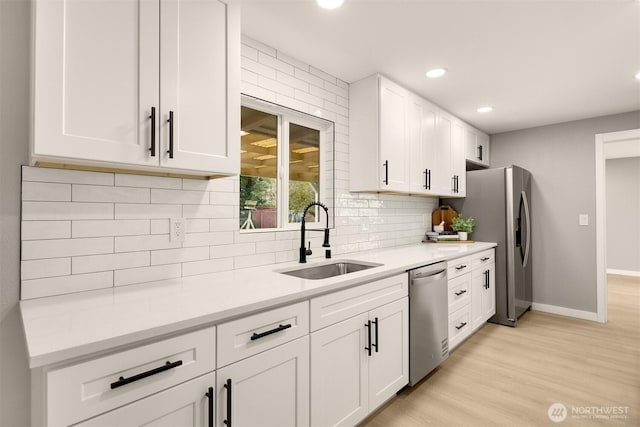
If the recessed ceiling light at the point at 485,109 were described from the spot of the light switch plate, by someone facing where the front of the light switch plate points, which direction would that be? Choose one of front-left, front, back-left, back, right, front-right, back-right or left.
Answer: front-right

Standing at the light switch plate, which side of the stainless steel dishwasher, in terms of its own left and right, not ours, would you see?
left

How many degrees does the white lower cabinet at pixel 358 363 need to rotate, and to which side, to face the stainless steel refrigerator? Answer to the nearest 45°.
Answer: approximately 90° to its left

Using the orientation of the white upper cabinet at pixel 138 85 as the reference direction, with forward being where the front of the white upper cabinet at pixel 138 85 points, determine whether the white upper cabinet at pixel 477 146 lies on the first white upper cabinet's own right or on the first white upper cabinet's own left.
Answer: on the first white upper cabinet's own left

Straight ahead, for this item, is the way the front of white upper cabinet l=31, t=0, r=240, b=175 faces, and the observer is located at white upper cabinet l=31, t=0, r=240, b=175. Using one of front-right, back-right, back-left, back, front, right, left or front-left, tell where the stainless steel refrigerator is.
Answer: front-left

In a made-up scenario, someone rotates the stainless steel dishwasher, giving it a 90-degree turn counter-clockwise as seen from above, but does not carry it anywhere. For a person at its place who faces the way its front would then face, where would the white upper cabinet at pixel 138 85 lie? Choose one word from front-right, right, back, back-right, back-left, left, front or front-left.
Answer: back

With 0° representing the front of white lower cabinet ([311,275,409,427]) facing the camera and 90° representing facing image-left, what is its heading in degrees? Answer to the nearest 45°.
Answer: approximately 315°

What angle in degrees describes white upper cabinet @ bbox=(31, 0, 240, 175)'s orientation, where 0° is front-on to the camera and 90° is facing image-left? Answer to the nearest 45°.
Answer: approximately 315°

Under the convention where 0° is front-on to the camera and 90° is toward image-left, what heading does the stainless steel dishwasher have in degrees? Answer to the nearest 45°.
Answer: approximately 315°

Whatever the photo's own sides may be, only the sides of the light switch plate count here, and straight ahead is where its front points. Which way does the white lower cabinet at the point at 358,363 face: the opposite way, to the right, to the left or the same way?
to the left
